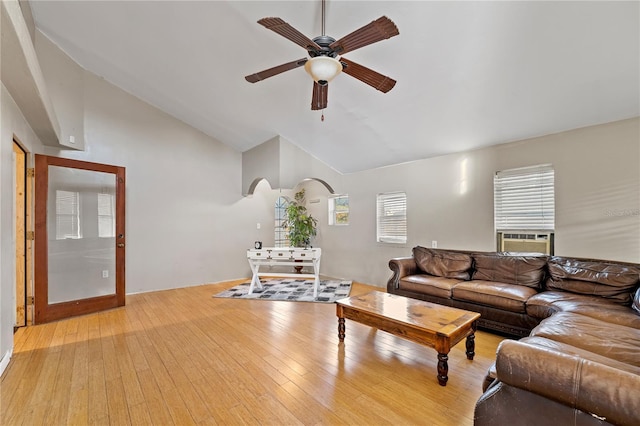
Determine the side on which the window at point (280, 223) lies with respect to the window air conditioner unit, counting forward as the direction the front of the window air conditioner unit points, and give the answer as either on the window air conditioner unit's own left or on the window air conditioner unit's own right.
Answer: on the window air conditioner unit's own right

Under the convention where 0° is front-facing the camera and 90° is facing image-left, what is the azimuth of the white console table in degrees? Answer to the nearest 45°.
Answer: approximately 0°

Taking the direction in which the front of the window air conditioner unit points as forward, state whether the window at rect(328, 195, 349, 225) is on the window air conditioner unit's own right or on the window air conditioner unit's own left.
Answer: on the window air conditioner unit's own right

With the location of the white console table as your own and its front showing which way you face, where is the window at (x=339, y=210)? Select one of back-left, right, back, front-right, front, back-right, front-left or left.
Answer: back-left

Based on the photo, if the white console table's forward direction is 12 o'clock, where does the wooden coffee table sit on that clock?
The wooden coffee table is roughly at 11 o'clock from the white console table.

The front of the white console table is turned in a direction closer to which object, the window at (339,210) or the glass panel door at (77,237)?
the glass panel door

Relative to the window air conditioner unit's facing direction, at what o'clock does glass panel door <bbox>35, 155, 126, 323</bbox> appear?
The glass panel door is roughly at 2 o'clock from the window air conditioner unit.

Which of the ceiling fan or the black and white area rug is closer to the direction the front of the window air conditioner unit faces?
the ceiling fan

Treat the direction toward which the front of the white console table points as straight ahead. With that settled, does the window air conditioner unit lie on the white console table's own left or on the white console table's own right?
on the white console table's own left

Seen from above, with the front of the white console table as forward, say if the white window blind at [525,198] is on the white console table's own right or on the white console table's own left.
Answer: on the white console table's own left

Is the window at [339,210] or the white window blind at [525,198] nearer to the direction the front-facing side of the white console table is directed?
the white window blind

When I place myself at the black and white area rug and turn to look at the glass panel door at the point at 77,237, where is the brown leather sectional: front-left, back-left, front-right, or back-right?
back-left

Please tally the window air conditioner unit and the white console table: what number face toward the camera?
2
